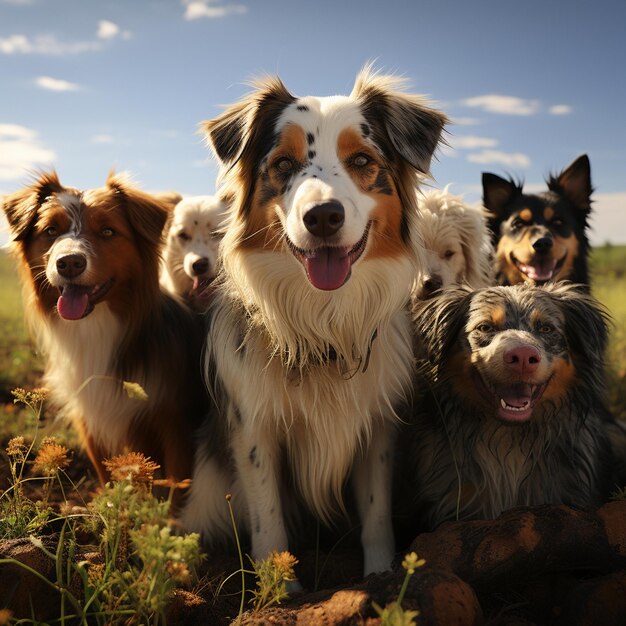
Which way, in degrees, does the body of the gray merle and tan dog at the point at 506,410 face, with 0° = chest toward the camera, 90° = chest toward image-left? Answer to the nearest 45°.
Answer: approximately 0°

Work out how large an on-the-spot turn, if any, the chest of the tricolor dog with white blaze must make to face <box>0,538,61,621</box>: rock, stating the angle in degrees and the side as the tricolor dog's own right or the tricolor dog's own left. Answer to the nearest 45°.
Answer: approximately 45° to the tricolor dog's own right

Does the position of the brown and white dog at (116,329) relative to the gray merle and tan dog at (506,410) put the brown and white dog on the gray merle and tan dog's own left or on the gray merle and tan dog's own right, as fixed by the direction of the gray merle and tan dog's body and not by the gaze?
on the gray merle and tan dog's own right

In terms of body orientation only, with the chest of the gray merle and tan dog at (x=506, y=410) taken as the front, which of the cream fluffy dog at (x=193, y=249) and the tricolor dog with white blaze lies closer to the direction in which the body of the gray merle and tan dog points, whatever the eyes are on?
the tricolor dog with white blaze

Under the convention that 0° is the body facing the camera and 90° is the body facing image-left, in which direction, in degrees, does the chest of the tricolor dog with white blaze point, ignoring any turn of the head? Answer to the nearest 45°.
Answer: approximately 0°

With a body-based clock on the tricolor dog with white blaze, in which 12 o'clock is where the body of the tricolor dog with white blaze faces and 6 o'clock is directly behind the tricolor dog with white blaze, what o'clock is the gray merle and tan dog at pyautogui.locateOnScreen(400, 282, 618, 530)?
The gray merle and tan dog is roughly at 9 o'clock from the tricolor dog with white blaze.

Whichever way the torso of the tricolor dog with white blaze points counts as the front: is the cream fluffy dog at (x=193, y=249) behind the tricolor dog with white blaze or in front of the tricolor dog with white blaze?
behind

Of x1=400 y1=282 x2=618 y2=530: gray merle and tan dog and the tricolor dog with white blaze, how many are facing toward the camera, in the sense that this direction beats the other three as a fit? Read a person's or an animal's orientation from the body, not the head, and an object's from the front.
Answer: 2
